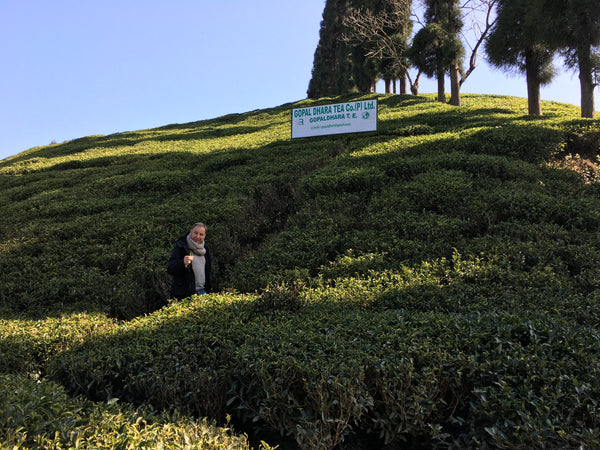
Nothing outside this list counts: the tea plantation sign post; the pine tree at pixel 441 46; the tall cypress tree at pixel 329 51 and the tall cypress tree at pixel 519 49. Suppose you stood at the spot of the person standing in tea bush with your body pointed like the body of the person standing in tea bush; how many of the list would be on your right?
0

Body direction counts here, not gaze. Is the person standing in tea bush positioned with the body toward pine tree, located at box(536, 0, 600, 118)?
no

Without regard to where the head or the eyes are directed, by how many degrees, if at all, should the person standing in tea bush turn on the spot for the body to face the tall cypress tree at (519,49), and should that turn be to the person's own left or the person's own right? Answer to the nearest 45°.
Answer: approximately 90° to the person's own left

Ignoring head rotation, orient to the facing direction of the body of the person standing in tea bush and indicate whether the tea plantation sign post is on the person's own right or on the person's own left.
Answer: on the person's own left

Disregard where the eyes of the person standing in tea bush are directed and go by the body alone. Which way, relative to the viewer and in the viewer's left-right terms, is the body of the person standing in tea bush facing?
facing the viewer and to the right of the viewer

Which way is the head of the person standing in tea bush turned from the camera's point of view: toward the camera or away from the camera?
toward the camera

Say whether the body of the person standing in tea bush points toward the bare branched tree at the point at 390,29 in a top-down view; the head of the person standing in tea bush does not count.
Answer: no

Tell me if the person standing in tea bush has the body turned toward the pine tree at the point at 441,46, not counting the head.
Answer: no

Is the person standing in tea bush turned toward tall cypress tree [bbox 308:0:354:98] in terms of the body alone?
no
